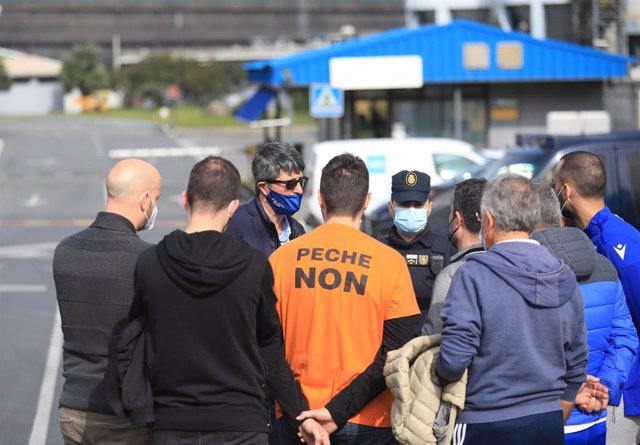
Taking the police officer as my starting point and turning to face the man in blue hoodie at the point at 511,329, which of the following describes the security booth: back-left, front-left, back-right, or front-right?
back-left

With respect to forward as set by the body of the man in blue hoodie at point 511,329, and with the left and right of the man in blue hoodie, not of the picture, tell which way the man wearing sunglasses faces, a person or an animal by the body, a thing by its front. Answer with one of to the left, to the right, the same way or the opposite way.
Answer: the opposite way

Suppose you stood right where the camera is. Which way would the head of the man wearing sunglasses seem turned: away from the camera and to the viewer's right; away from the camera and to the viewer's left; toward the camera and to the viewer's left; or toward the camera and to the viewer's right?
toward the camera and to the viewer's right

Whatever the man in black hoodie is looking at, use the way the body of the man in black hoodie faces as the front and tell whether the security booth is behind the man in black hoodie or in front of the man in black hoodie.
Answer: in front

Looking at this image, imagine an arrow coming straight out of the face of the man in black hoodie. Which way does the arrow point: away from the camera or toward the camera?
away from the camera

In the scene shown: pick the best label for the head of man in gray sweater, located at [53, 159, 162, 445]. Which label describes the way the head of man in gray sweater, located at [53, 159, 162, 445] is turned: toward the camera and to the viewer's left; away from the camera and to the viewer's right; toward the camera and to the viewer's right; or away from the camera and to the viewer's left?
away from the camera and to the viewer's right

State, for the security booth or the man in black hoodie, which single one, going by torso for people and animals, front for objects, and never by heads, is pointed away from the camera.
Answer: the man in black hoodie

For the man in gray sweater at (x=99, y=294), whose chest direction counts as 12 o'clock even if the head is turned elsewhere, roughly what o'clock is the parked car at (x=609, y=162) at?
The parked car is roughly at 12 o'clock from the man in gray sweater.

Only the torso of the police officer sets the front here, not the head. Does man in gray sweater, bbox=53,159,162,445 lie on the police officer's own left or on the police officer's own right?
on the police officer's own right

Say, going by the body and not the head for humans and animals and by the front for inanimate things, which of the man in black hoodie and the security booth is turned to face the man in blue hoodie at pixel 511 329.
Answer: the security booth

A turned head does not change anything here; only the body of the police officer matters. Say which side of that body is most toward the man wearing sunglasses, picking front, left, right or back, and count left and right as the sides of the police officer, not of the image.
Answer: right

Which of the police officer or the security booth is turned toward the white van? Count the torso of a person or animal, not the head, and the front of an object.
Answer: the security booth

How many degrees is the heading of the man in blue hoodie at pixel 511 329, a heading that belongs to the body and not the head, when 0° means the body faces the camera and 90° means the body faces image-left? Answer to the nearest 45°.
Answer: approximately 135°

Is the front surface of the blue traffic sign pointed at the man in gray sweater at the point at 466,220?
yes

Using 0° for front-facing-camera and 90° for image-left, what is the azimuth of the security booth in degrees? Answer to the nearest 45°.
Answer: approximately 0°

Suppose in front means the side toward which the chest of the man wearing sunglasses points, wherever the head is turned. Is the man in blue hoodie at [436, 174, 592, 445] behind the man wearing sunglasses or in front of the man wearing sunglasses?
in front

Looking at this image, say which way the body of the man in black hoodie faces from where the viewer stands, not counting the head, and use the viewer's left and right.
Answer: facing away from the viewer

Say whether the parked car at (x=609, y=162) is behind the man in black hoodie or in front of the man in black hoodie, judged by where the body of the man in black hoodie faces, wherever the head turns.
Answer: in front
